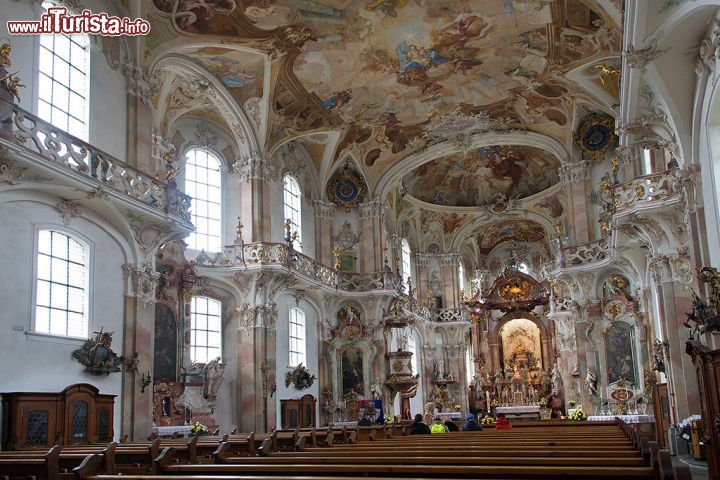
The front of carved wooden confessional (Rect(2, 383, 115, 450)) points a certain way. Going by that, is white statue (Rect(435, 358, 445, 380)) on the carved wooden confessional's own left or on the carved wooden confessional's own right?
on the carved wooden confessional's own left

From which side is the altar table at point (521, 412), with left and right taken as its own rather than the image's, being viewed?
front

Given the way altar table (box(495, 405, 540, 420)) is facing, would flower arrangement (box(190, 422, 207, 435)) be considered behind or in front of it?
in front

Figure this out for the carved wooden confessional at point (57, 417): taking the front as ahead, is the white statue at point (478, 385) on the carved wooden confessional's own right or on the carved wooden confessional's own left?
on the carved wooden confessional's own left

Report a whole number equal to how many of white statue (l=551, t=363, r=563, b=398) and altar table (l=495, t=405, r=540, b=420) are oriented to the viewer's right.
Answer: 0

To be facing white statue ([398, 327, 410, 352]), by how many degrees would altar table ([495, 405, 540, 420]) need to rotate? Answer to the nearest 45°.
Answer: approximately 45° to its right

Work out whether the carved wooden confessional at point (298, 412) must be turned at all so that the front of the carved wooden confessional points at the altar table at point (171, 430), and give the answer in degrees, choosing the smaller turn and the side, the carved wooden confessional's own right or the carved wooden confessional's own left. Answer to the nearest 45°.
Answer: approximately 90° to the carved wooden confessional's own right

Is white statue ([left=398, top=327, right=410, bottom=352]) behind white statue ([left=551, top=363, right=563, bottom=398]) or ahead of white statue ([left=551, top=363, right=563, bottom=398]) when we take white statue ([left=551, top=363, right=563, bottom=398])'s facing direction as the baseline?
ahead

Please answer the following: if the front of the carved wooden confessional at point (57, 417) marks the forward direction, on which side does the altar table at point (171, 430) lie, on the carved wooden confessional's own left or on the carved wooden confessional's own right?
on the carved wooden confessional's own left

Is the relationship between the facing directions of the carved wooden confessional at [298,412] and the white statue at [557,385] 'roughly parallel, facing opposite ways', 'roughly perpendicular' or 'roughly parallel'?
roughly perpendicular

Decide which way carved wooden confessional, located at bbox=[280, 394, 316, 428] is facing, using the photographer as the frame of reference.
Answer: facing the viewer and to the right of the viewer

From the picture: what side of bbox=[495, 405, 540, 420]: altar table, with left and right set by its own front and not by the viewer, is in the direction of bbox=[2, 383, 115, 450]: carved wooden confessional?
front

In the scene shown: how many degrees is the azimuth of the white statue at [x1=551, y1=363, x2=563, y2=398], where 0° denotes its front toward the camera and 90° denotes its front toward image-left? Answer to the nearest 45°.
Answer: approximately 45°
